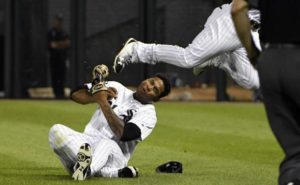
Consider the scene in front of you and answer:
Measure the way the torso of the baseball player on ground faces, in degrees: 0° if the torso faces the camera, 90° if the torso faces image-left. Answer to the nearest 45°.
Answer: approximately 45°

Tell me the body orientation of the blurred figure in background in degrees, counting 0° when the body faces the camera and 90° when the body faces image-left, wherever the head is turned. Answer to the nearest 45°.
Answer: approximately 0°

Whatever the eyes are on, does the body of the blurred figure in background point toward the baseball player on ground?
yes

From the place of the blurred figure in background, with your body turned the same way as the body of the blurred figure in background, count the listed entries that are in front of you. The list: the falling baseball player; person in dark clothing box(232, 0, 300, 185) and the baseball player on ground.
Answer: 3

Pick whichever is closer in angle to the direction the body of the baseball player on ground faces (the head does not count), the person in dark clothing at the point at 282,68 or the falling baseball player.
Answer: the person in dark clothing

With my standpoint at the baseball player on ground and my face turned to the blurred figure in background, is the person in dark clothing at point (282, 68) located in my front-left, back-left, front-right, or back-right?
back-right

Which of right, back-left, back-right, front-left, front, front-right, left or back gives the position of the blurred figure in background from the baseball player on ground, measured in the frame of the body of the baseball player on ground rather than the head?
back-right
